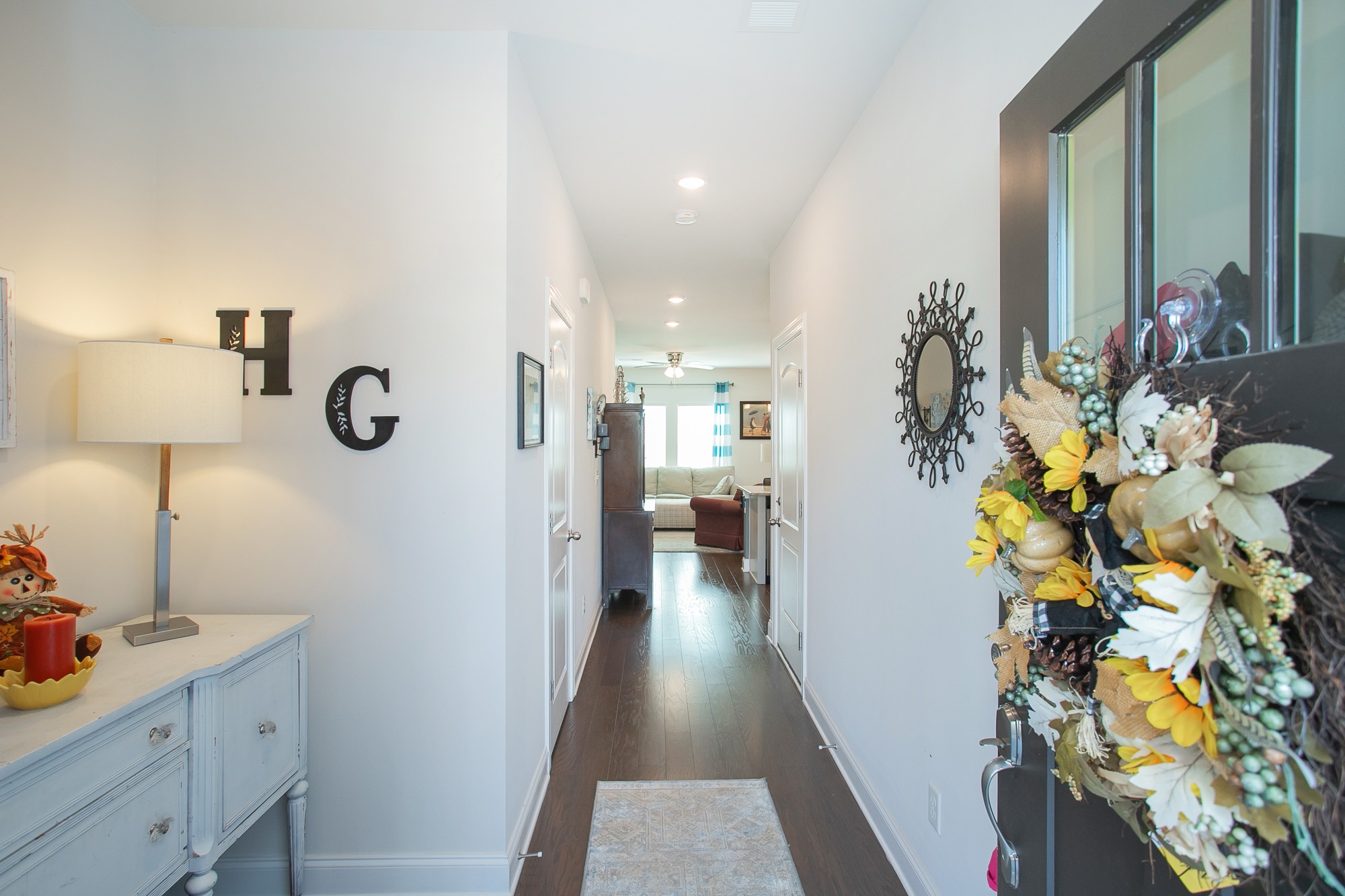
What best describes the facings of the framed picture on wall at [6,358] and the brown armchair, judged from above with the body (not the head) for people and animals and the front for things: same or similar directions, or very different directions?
very different directions

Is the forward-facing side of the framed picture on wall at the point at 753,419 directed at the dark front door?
yes

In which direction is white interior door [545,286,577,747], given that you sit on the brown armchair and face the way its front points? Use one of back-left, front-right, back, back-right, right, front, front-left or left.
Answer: left

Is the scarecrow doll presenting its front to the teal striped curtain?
no

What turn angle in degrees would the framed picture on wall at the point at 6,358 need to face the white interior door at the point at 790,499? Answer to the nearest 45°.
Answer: approximately 45° to its left

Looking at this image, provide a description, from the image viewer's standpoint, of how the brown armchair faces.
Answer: facing to the left of the viewer

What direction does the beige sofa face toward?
toward the camera

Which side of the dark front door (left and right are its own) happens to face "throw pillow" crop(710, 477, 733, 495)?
right

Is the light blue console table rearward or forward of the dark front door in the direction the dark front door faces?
forward

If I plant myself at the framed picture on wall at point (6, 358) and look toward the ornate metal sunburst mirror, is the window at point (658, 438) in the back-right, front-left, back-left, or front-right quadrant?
front-left

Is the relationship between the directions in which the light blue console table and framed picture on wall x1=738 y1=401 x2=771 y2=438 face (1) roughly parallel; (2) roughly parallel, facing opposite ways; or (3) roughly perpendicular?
roughly perpendicular

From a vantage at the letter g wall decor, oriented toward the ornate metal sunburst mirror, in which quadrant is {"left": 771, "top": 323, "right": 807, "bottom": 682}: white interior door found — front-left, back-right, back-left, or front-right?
front-left

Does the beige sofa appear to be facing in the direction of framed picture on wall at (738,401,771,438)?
no

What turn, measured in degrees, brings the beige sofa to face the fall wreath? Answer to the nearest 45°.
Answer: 0° — it already faces it

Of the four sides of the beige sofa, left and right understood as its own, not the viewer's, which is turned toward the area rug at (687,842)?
front

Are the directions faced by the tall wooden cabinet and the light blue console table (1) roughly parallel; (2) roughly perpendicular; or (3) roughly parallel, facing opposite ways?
roughly parallel

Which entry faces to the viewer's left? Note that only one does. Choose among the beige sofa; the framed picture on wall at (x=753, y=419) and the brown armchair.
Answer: the brown armchair

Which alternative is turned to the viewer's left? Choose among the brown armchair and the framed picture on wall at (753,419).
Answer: the brown armchair

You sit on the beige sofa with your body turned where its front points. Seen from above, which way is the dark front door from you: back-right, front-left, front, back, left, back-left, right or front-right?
front
